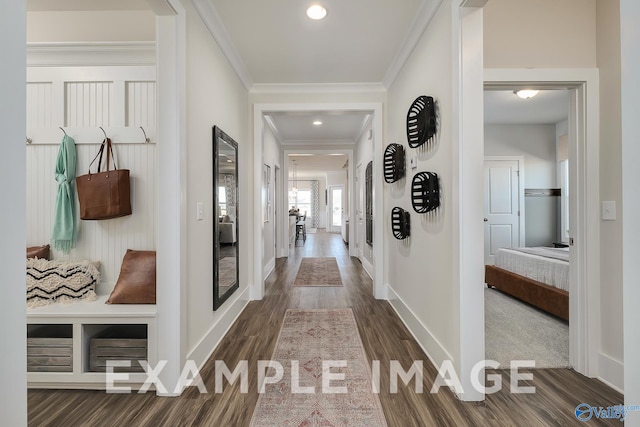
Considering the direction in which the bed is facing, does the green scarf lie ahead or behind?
ahead

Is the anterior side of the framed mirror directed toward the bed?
yes

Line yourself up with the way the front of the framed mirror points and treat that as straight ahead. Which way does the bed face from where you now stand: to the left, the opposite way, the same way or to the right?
the opposite way

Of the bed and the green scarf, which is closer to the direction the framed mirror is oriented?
the bed

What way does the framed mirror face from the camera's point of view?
to the viewer's right

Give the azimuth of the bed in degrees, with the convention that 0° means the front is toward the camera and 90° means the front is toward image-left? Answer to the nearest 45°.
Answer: approximately 45°

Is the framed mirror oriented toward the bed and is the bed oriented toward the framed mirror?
yes

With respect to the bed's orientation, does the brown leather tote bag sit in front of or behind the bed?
in front

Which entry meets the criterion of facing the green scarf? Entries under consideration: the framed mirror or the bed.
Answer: the bed

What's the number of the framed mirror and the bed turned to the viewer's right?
1

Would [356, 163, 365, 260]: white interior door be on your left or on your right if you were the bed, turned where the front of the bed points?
on your right

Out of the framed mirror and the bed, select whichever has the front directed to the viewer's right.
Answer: the framed mirror

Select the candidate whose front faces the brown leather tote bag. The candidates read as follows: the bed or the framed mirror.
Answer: the bed

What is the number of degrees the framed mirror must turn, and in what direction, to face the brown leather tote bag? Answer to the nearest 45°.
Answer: approximately 135° to its right
